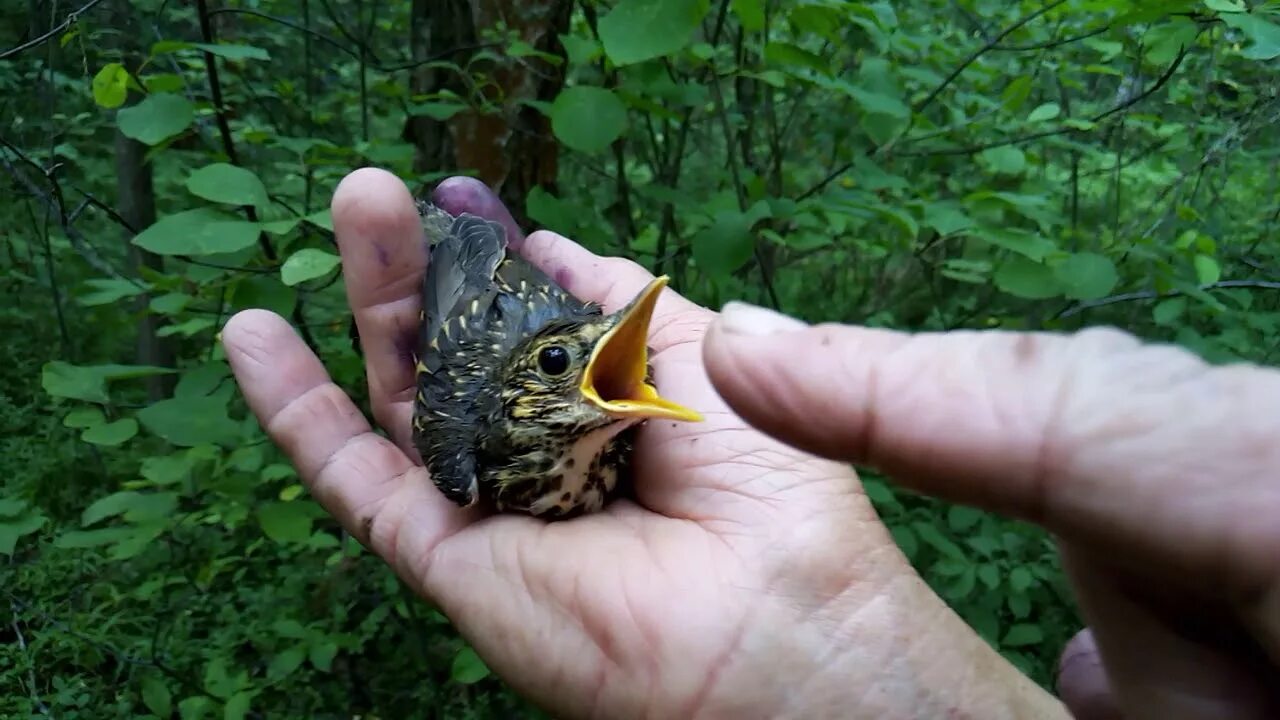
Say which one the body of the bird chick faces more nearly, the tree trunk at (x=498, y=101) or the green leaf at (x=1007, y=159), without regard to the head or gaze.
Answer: the green leaf

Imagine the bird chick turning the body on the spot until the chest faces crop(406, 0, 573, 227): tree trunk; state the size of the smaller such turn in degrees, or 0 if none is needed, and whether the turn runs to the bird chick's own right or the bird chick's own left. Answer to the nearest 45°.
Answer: approximately 90° to the bird chick's own left

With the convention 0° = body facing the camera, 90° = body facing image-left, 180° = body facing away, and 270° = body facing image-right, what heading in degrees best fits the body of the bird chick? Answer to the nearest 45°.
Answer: approximately 270°

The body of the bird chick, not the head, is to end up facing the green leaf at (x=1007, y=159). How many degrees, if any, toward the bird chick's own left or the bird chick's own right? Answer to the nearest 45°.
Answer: approximately 45° to the bird chick's own left

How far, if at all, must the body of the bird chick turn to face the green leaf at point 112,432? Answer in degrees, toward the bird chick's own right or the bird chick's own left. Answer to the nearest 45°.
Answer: approximately 180°
